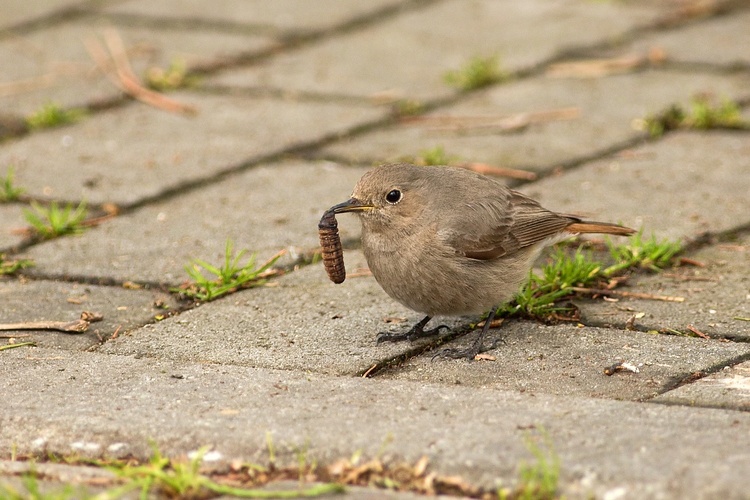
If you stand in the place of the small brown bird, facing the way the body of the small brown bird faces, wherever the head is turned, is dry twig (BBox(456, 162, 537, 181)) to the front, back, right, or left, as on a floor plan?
right

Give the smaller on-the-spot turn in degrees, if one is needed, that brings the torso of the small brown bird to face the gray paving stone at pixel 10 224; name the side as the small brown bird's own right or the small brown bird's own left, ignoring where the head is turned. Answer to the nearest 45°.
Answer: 0° — it already faces it

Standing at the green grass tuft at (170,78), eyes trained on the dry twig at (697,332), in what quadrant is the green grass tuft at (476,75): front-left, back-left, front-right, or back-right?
front-left

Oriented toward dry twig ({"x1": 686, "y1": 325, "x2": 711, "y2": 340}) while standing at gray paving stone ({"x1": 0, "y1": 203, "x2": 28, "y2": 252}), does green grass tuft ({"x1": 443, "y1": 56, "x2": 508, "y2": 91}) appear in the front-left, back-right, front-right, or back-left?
front-left

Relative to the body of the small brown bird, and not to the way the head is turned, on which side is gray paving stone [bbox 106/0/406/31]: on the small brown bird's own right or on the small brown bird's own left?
on the small brown bird's own right

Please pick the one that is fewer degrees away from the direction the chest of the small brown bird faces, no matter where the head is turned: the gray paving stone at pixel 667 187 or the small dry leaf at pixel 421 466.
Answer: the small dry leaf

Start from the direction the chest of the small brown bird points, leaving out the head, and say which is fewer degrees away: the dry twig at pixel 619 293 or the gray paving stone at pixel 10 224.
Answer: the gray paving stone

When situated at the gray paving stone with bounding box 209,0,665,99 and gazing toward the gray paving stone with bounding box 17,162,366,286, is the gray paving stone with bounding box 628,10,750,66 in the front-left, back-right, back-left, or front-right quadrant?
back-left

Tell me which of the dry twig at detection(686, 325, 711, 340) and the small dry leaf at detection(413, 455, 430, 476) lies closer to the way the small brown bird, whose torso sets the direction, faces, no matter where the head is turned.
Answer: the small dry leaf

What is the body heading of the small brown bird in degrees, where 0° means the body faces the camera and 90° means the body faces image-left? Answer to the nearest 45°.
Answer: approximately 90°

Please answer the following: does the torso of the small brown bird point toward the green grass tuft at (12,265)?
yes

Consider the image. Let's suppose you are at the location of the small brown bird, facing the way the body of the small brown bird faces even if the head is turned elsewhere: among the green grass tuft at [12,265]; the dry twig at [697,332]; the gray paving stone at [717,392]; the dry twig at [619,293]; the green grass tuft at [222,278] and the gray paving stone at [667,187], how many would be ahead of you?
2

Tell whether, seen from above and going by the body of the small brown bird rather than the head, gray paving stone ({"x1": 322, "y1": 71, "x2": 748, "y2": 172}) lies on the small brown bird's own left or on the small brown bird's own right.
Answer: on the small brown bird's own right

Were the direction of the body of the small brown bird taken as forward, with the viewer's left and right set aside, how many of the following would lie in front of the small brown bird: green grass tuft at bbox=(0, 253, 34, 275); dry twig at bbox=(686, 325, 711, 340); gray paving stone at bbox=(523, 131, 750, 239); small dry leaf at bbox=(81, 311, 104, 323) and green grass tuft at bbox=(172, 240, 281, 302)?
3

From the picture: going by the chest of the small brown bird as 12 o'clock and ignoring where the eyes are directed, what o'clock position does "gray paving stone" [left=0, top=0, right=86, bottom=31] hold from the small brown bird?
The gray paving stone is roughly at 2 o'clock from the small brown bird.

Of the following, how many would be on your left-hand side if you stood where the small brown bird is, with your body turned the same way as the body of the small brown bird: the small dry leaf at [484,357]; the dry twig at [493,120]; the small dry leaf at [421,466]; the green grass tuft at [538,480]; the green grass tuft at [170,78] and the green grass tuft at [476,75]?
3

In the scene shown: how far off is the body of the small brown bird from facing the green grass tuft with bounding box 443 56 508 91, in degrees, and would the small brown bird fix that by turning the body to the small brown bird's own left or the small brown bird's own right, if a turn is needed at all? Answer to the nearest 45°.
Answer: approximately 90° to the small brown bird's own right
